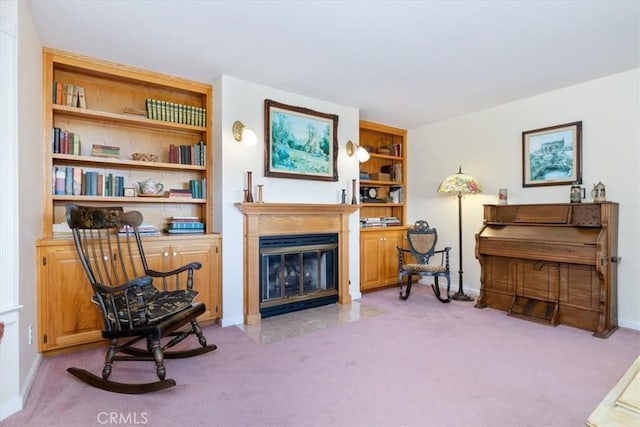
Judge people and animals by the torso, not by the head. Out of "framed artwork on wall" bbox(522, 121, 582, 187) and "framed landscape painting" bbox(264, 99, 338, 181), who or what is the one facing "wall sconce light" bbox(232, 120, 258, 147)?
the framed artwork on wall

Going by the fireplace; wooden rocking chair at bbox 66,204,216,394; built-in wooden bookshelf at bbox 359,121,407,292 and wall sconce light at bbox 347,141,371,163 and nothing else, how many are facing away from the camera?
0

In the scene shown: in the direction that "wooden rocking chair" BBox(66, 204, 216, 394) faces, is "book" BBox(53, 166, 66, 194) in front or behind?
behind

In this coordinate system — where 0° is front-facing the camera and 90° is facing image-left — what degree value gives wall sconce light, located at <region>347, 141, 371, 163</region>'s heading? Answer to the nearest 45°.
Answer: approximately 315°

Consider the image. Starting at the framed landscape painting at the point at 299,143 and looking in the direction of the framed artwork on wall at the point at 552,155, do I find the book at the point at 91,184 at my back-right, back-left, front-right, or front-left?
back-right

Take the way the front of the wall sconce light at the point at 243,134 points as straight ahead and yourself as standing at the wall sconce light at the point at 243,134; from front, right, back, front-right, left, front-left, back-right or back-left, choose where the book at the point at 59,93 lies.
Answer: back-right

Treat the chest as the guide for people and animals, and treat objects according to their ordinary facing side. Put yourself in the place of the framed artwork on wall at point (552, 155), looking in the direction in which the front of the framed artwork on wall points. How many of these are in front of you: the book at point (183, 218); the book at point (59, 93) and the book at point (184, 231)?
3

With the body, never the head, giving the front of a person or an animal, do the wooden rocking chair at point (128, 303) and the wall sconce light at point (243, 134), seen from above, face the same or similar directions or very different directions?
same or similar directions

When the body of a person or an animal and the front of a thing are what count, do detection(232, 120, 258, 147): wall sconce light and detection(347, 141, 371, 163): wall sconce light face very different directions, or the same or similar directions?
same or similar directions

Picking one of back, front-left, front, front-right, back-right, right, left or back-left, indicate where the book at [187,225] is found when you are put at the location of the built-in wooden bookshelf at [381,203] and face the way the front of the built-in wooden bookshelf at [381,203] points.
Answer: right

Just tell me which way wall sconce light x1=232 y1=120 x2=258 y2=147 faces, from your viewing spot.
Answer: facing the viewer and to the right of the viewer

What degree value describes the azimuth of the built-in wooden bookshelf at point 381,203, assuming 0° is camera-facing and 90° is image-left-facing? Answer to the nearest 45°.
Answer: approximately 315°

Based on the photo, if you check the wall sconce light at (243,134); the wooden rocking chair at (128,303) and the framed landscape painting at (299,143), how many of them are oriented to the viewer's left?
0

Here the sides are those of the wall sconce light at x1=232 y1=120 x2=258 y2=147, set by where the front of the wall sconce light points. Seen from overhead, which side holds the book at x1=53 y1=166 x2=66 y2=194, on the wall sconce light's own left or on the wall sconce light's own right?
on the wall sconce light's own right

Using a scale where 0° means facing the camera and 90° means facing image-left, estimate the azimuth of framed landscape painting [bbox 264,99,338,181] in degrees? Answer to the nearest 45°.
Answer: approximately 315°
